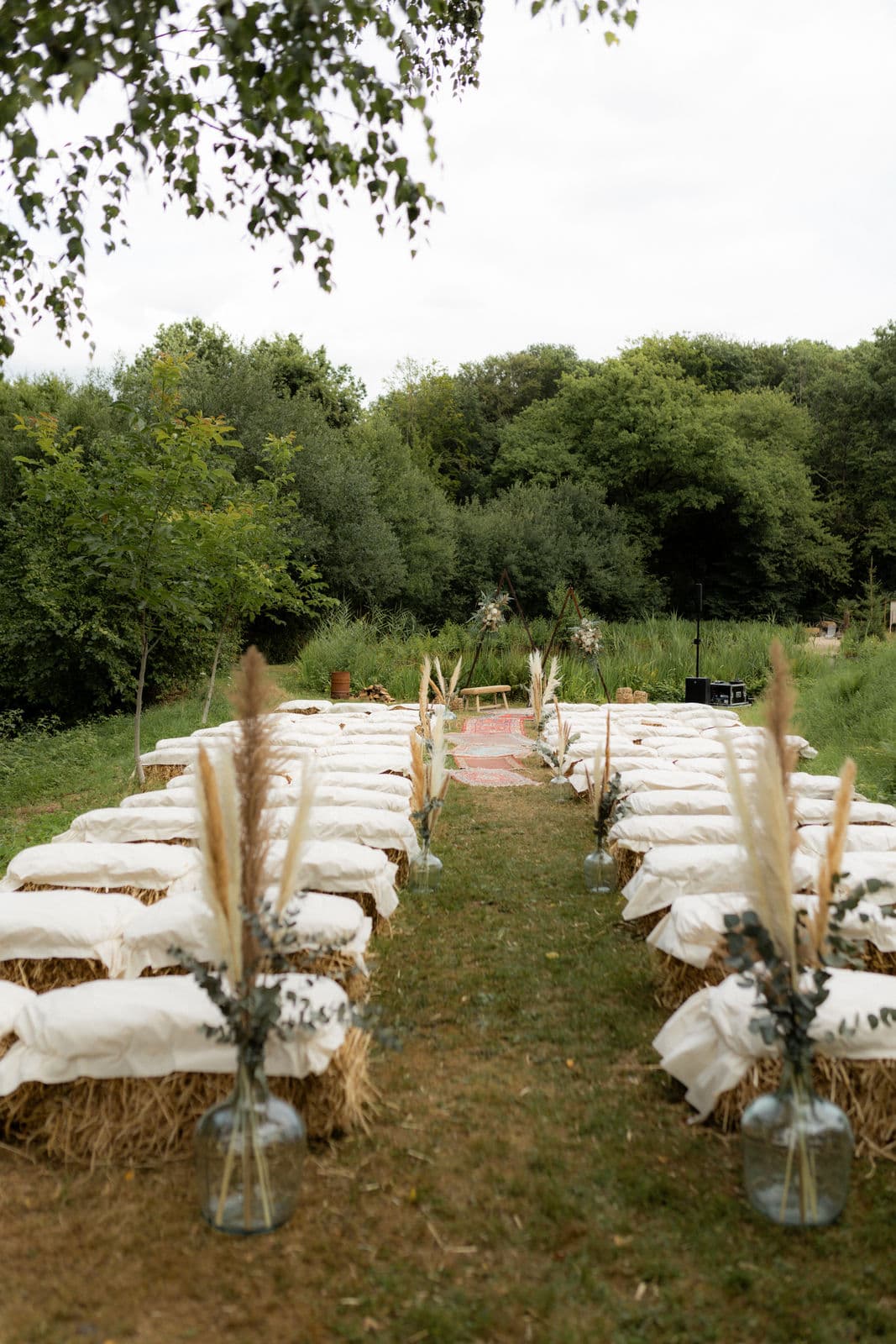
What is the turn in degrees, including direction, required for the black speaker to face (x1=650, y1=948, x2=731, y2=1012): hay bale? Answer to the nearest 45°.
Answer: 0° — it already faces it

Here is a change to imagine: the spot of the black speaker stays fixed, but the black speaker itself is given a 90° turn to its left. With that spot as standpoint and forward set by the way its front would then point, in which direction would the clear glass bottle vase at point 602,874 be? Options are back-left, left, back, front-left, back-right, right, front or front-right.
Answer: right

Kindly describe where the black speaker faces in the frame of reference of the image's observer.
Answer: facing the viewer

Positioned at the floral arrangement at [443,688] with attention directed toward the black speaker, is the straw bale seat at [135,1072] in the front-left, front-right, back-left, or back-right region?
back-right

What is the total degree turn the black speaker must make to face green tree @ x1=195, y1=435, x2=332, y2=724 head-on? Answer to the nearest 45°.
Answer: approximately 45° to its right

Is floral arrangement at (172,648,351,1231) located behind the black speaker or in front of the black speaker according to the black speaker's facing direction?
in front

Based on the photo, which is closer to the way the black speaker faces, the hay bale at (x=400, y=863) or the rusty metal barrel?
the hay bale

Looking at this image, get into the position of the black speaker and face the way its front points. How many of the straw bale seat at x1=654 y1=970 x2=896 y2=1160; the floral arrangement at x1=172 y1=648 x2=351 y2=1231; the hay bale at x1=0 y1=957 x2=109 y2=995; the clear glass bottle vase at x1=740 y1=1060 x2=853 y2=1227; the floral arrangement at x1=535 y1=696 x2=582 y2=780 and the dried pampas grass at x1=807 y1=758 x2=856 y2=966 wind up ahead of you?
6

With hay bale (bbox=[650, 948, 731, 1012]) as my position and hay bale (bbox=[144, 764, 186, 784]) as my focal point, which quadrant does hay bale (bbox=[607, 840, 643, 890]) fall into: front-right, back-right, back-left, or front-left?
front-right

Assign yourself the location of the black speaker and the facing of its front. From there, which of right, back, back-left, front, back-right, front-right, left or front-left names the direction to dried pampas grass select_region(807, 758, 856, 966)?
front

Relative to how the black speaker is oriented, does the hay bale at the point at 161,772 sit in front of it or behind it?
in front

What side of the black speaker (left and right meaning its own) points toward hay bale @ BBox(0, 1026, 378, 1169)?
front

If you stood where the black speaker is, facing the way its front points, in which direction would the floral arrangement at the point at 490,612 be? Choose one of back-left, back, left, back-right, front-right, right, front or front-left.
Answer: right

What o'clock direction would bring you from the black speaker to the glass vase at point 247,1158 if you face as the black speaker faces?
The glass vase is roughly at 12 o'clock from the black speaker.

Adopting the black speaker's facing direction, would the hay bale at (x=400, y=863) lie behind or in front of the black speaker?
in front

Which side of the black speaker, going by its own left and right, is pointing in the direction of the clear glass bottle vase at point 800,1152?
front

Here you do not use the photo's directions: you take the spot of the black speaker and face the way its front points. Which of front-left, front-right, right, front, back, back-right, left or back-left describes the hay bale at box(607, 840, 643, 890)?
front
